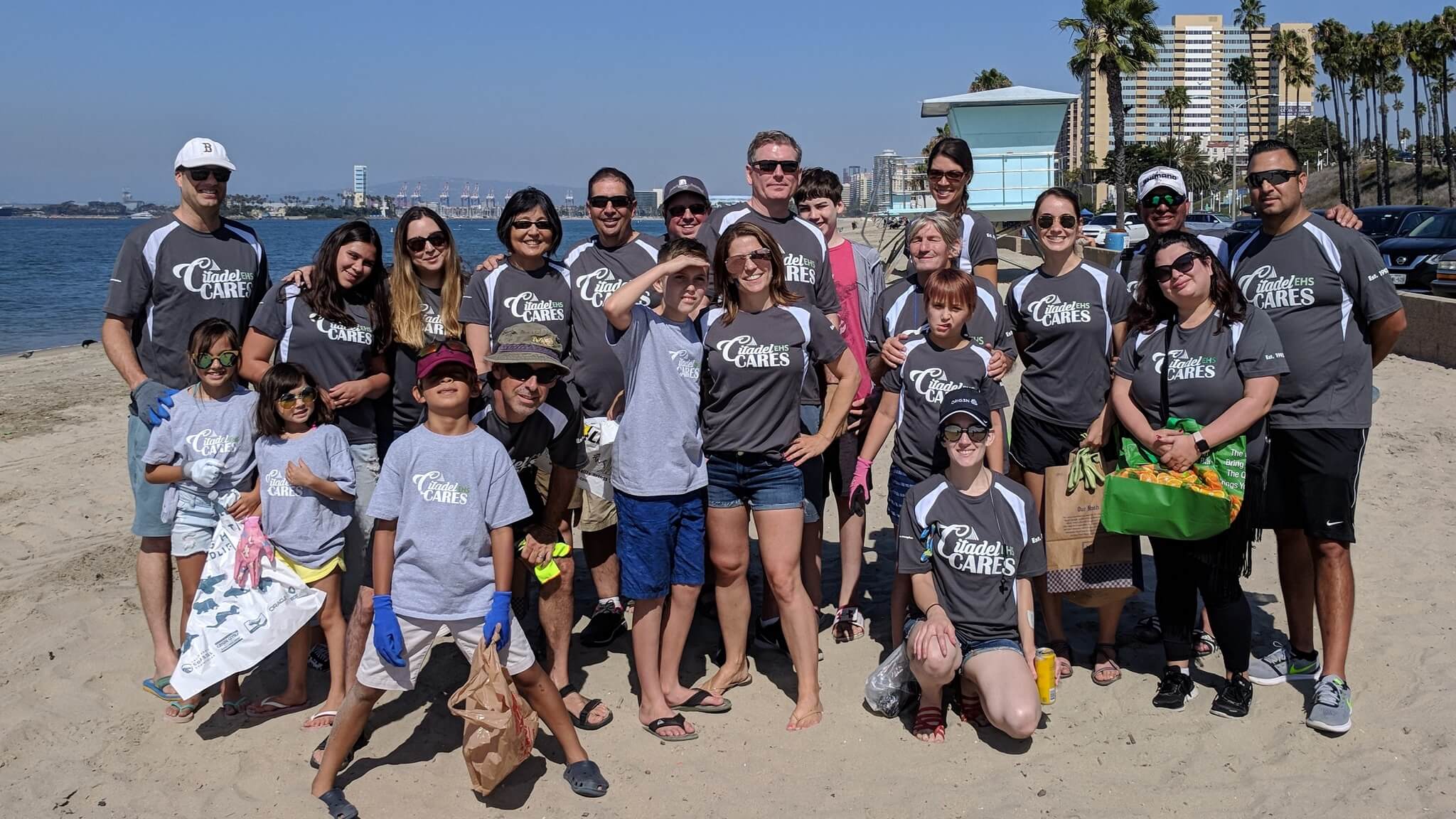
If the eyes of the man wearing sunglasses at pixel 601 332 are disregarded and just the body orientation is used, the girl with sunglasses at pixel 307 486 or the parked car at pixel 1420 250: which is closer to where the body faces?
the girl with sunglasses

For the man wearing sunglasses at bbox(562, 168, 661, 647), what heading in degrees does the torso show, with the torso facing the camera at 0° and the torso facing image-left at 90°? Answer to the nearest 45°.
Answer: approximately 0°

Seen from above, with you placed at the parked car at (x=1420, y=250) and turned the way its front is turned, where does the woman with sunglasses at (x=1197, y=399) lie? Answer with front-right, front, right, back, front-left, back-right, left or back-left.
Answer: front-left

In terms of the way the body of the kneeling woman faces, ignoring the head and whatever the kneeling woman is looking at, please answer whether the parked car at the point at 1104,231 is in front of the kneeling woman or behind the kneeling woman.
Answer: behind

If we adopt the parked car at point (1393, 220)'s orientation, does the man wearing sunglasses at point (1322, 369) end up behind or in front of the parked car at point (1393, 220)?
in front
